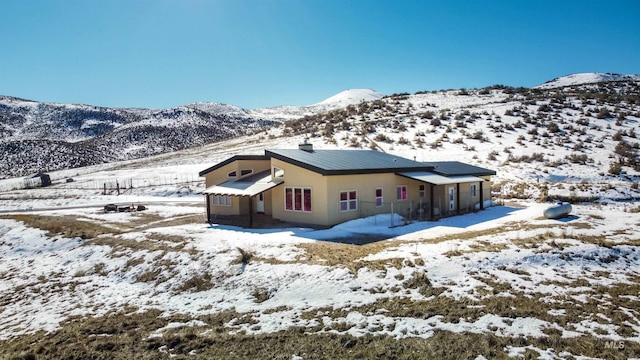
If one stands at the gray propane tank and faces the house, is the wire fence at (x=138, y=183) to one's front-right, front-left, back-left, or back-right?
front-right
